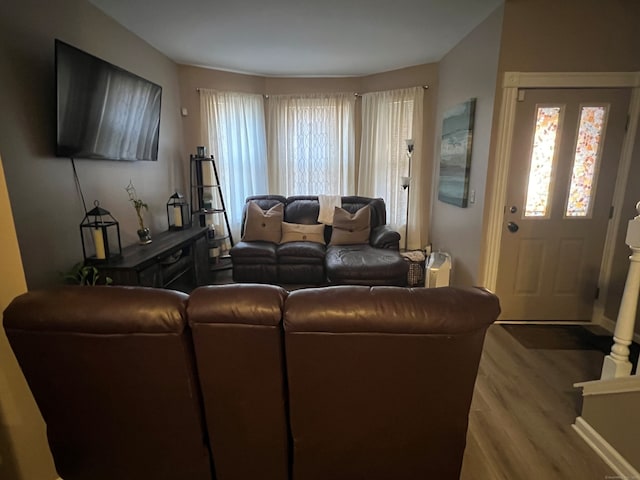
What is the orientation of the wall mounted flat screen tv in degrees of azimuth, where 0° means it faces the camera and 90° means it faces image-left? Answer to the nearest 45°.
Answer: approximately 315°

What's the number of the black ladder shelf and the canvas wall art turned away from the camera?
0

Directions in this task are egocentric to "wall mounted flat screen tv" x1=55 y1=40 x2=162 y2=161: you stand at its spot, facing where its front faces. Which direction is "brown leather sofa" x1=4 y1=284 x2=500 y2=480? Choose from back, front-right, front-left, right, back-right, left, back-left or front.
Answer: front-right

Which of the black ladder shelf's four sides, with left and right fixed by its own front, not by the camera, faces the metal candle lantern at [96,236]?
right

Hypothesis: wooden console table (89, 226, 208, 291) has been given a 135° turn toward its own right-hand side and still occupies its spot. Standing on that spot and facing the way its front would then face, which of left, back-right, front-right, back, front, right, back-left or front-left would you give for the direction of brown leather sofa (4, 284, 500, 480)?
left

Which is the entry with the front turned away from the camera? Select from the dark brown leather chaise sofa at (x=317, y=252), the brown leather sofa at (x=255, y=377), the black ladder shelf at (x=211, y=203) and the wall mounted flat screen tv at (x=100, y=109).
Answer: the brown leather sofa

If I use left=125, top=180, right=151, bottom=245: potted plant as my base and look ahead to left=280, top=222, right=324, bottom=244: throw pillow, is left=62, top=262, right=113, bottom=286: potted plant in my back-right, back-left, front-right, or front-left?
back-right

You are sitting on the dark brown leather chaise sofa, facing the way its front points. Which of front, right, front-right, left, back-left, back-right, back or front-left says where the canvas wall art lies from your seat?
left

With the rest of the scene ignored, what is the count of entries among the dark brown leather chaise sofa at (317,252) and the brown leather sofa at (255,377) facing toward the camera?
1

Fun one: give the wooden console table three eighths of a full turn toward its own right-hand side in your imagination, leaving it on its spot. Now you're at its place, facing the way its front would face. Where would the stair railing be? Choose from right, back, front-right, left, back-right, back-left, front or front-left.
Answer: back-left

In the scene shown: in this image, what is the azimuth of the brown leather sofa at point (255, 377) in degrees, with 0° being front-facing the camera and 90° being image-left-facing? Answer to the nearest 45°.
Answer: approximately 180°

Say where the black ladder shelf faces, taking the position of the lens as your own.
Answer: facing the viewer and to the right of the viewer

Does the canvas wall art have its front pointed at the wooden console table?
yes

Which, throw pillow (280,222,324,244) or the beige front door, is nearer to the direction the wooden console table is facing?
the beige front door

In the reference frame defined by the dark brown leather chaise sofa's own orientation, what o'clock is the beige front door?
The beige front door is roughly at 10 o'clock from the dark brown leather chaise sofa.

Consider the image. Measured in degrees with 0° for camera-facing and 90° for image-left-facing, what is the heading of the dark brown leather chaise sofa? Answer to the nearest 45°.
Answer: approximately 0°
